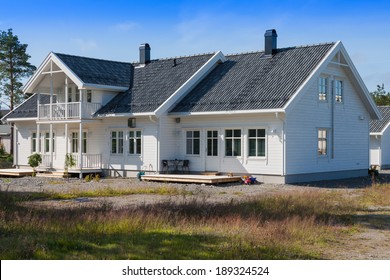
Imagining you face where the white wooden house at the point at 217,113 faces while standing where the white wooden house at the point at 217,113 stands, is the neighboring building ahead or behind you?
behind

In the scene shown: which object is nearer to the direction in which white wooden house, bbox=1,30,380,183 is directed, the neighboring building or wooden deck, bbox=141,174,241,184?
the wooden deck

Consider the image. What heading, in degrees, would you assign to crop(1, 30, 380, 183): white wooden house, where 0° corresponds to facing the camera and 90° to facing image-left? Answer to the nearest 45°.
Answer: approximately 45°

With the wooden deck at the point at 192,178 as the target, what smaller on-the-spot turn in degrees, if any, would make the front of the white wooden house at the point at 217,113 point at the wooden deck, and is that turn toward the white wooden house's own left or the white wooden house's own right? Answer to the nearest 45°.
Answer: approximately 45° to the white wooden house's own left
